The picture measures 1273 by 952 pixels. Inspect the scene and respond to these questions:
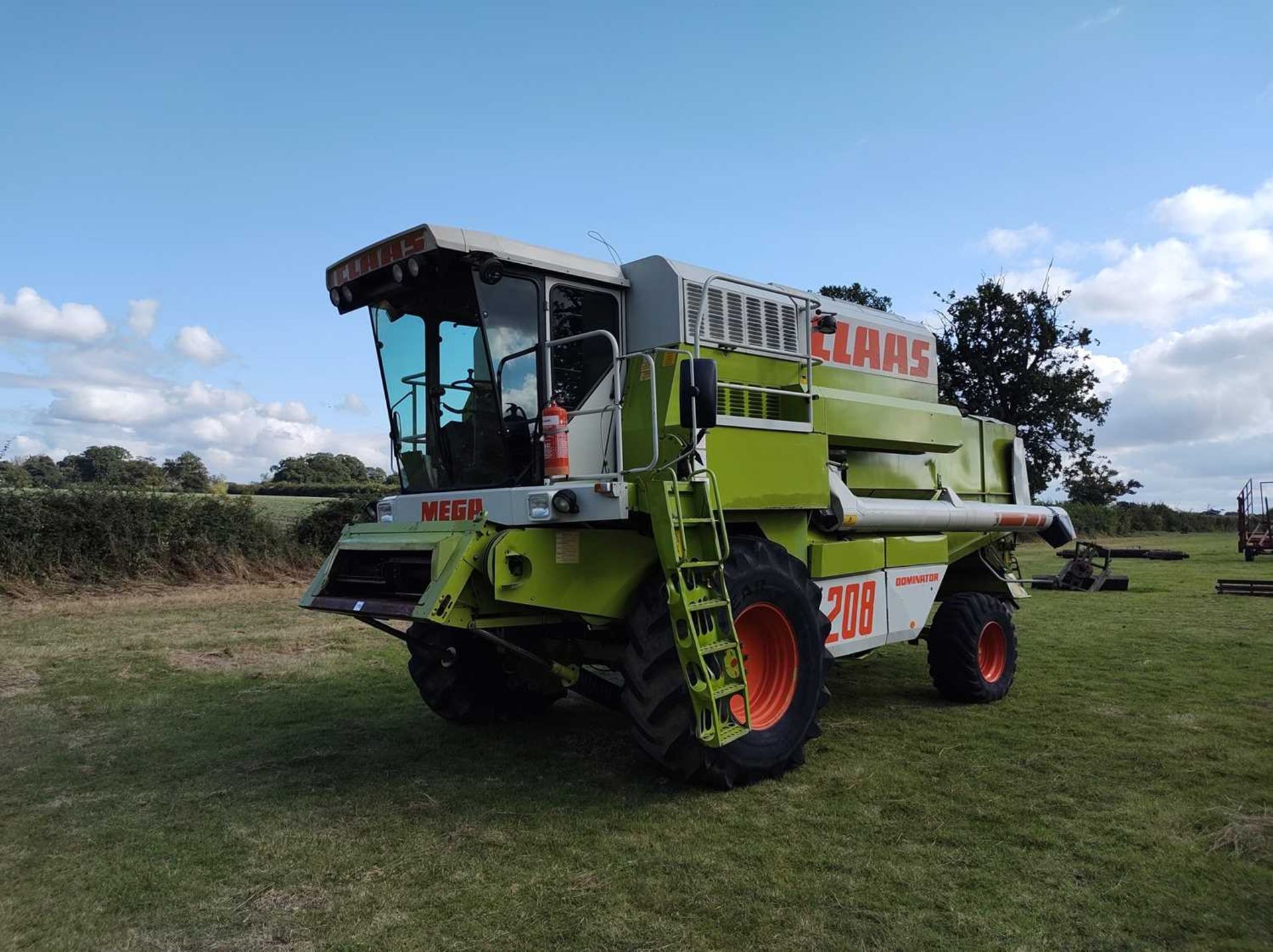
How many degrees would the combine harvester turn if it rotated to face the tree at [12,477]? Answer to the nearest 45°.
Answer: approximately 90° to its right

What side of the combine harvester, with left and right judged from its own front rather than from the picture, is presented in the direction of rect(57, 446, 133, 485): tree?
right

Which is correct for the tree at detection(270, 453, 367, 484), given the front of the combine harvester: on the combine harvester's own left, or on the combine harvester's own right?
on the combine harvester's own right

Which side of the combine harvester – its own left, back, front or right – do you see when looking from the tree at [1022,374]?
back

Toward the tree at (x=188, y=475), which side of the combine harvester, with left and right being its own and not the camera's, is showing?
right

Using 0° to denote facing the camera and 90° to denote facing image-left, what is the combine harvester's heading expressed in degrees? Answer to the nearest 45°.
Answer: approximately 45°

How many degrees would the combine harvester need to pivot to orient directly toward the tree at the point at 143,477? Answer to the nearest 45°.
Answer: approximately 90° to its right
